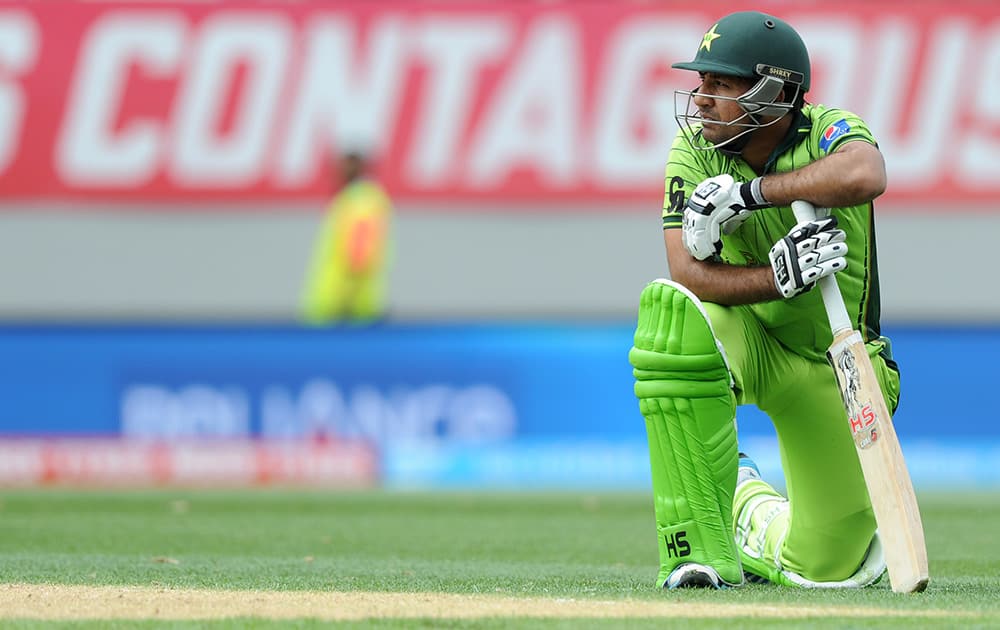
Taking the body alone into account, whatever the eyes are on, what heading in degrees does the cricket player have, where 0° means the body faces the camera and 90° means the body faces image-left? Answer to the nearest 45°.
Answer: approximately 45°

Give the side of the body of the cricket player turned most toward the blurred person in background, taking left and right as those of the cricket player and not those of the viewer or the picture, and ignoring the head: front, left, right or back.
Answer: back

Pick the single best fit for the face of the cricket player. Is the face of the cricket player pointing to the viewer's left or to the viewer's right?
to the viewer's left
